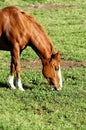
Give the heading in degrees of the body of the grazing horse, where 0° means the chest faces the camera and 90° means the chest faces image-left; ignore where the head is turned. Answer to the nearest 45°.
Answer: approximately 270°
